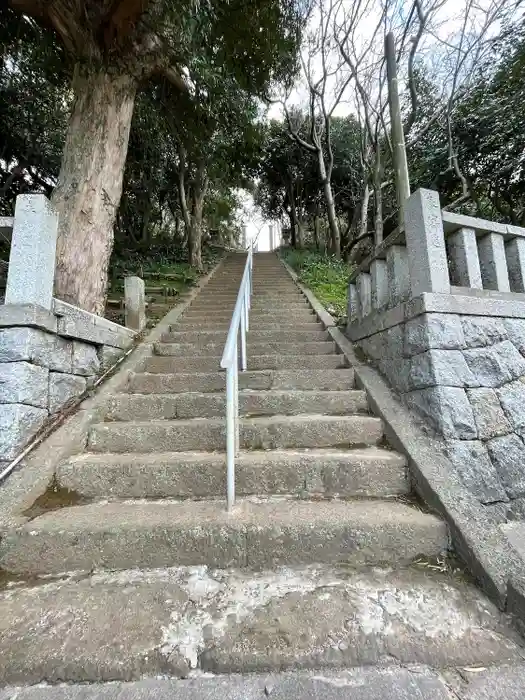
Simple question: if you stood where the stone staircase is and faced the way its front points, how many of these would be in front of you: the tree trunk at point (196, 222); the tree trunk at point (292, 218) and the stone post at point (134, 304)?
0

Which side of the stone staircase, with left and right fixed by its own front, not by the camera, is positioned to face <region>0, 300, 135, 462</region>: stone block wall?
right

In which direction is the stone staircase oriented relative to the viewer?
toward the camera

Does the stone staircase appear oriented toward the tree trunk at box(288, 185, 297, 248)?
no

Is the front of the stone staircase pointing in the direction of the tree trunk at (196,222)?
no

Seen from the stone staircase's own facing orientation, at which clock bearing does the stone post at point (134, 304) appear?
The stone post is roughly at 5 o'clock from the stone staircase.
